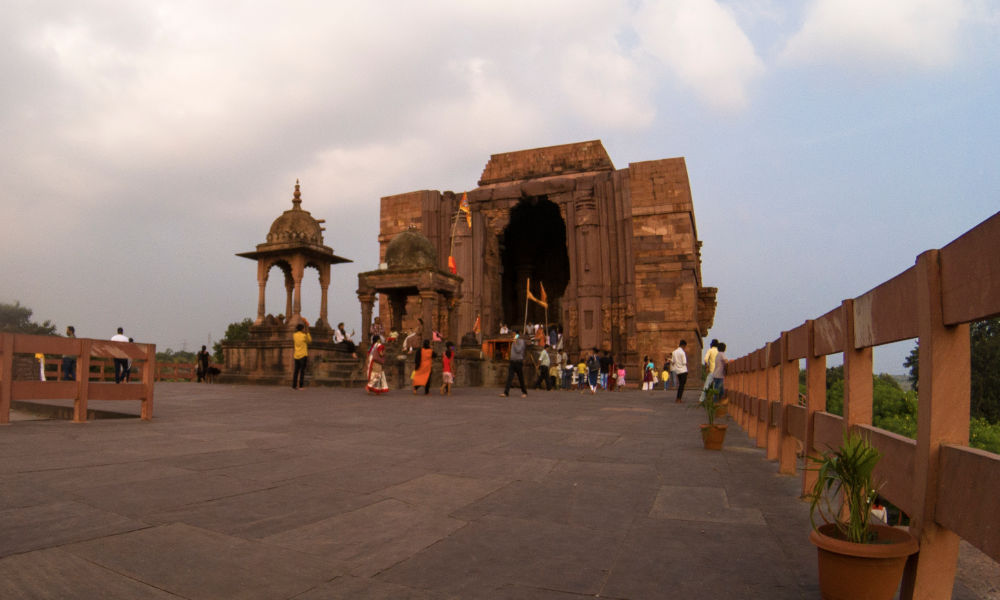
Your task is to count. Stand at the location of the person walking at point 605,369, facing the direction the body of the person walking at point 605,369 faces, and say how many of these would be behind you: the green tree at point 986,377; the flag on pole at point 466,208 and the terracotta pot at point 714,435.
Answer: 1

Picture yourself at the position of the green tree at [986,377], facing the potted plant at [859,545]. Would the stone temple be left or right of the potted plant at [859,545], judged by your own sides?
right

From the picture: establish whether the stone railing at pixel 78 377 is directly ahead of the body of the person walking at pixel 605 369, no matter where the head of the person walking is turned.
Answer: no

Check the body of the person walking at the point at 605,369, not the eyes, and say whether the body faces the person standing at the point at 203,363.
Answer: no

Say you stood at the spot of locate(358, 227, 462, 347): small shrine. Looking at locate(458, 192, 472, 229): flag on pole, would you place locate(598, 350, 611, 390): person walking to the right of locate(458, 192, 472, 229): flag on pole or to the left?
right
